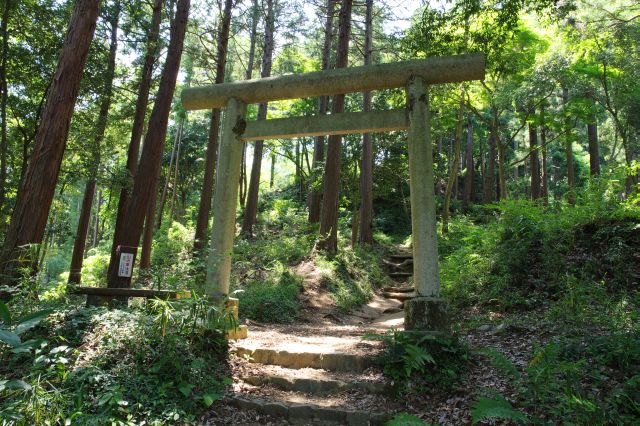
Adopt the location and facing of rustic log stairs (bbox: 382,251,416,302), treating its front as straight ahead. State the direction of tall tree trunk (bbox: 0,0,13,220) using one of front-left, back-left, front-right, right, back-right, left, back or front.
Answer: front-right

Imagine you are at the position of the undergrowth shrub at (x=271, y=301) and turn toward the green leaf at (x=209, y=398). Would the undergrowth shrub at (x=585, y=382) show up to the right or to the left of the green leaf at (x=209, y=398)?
left

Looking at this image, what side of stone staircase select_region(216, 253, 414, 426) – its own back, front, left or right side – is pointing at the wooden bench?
right

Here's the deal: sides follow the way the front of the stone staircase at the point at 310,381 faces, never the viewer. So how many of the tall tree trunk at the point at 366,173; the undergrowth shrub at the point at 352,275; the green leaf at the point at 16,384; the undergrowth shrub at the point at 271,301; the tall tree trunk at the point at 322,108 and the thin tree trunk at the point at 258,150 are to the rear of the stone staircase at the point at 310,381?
5

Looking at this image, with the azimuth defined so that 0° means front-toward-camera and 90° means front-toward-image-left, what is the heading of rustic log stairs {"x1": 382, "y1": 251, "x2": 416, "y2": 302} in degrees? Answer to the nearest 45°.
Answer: approximately 0°

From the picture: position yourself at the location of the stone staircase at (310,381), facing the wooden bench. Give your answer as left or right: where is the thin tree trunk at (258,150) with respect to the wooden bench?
right

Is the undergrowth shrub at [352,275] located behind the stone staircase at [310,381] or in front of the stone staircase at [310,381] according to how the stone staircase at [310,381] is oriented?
behind

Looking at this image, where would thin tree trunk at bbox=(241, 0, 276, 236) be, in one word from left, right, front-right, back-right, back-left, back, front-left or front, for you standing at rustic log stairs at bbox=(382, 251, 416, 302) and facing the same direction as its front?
right

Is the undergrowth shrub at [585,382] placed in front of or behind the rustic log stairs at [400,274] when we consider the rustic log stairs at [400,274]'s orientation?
in front
